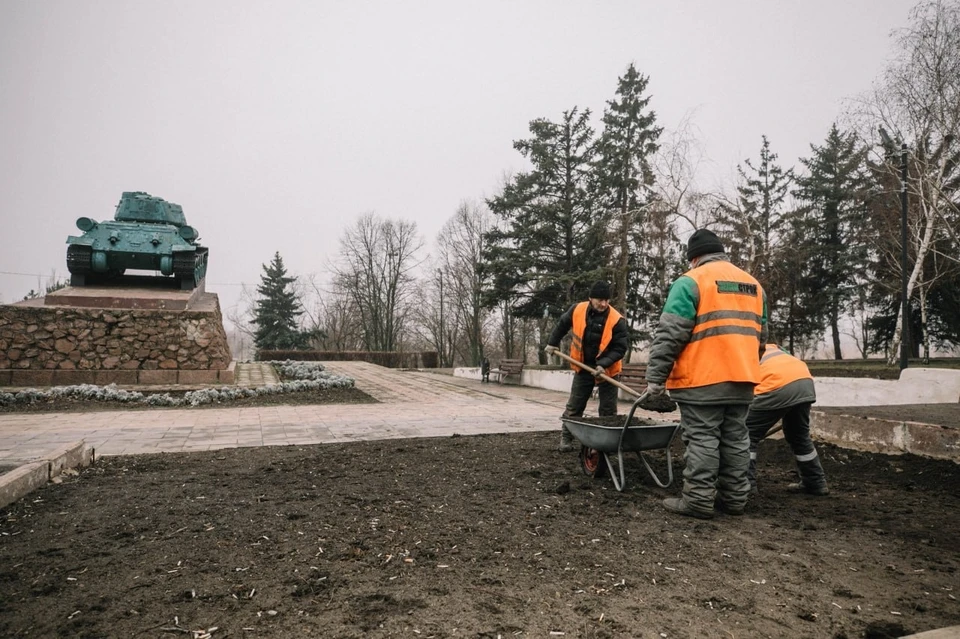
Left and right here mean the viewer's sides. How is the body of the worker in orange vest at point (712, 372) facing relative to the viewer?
facing away from the viewer and to the left of the viewer

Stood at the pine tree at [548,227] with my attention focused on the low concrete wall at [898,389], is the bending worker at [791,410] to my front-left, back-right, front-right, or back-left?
front-right

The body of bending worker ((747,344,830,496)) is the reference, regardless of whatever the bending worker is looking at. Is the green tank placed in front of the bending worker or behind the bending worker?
in front

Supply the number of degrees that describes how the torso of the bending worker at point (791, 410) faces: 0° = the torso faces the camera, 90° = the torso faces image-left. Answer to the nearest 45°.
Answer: approximately 90°

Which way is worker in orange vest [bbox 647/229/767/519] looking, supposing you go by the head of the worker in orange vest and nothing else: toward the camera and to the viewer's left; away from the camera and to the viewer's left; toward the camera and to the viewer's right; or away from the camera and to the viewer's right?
away from the camera and to the viewer's left

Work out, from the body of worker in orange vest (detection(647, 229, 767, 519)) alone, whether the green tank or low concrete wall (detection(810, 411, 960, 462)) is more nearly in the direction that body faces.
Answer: the green tank

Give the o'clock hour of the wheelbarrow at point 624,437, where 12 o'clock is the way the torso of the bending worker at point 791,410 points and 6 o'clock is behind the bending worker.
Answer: The wheelbarrow is roughly at 11 o'clock from the bending worker.
